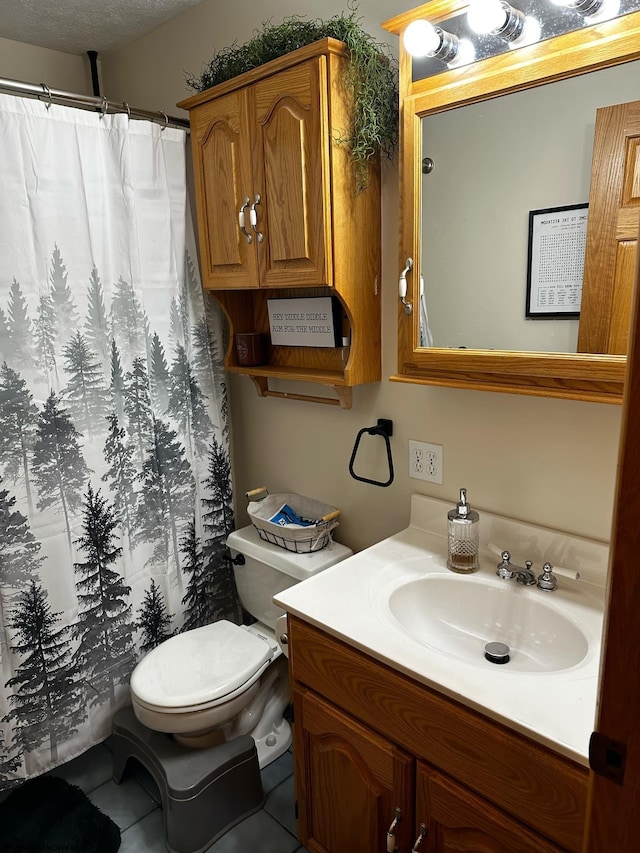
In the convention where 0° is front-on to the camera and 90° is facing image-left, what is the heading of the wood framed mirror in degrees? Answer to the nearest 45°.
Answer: approximately 45°

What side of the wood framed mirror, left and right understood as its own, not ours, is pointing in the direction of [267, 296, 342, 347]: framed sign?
right

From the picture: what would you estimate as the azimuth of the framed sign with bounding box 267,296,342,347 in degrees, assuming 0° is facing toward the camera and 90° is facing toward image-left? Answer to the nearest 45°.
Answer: approximately 45°

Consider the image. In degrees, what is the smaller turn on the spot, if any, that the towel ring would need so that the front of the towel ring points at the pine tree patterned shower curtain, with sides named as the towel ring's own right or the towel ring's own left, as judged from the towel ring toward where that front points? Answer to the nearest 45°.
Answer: approximately 45° to the towel ring's own right

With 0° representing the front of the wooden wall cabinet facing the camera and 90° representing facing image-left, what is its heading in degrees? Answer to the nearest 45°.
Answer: approximately 45°
